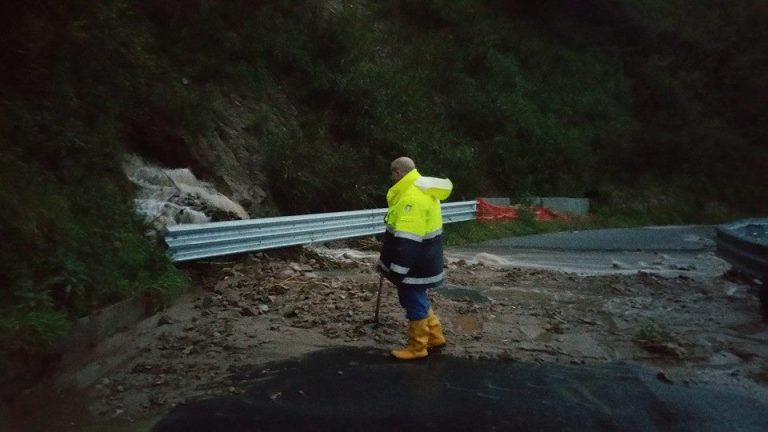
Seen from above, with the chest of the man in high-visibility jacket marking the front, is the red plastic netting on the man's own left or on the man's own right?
on the man's own right

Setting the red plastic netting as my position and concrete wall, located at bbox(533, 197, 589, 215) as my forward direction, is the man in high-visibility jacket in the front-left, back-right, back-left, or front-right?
back-right
